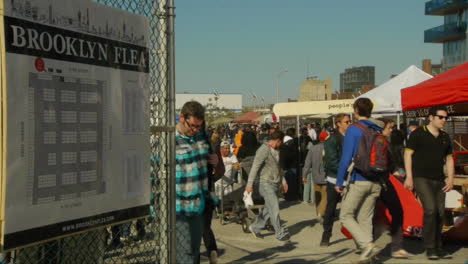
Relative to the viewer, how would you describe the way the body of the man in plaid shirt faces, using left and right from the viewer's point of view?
facing the viewer and to the right of the viewer

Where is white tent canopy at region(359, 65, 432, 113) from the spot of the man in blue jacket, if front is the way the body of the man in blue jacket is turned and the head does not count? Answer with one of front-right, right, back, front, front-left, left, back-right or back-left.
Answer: front-right

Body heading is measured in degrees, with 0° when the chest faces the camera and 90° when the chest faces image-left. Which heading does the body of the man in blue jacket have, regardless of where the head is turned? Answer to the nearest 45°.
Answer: approximately 135°

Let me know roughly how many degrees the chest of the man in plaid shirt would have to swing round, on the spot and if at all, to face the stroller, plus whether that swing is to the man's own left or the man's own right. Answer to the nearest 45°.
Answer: approximately 135° to the man's own left

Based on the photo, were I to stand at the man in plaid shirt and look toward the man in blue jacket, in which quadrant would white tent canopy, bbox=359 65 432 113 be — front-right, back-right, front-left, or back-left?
front-left

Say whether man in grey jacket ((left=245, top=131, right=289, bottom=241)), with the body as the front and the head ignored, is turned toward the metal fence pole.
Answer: no

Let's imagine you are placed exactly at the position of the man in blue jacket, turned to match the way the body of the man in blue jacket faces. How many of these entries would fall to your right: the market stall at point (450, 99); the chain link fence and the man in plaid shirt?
1

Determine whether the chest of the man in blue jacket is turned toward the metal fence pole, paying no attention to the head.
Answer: no
